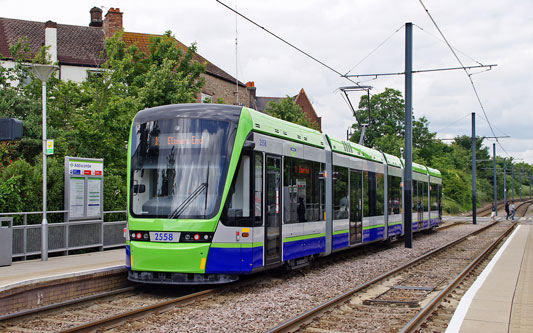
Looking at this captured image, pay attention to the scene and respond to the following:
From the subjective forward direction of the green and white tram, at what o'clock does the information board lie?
The information board is roughly at 1 o'clock from the green and white tram.

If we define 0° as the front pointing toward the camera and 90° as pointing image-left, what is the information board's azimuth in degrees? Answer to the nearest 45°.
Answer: approximately 315°

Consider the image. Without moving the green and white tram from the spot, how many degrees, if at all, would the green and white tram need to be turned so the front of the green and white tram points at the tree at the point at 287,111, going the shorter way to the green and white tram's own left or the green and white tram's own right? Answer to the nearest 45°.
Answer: approximately 135° to the green and white tram's own right

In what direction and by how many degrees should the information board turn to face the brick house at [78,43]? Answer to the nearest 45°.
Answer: approximately 135° to its left

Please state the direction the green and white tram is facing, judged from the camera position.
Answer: facing the viewer and to the left of the viewer

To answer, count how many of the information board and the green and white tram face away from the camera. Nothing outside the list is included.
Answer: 0

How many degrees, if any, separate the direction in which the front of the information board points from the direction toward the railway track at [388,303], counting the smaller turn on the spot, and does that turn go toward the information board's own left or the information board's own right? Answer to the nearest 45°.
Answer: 0° — it already faces it
